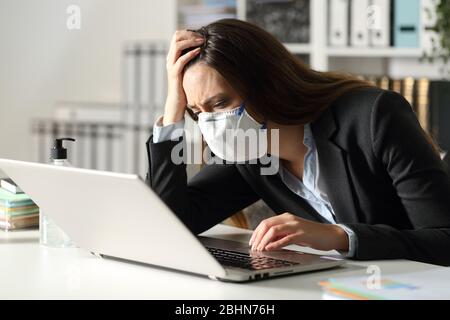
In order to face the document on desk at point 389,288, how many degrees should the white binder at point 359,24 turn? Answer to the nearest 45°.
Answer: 0° — it already faces it

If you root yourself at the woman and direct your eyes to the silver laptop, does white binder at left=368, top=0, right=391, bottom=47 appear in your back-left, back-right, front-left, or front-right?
back-right

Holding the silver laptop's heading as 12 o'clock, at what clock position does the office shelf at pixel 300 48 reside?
The office shelf is roughly at 11 o'clock from the silver laptop.

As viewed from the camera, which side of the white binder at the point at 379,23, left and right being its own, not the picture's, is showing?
front

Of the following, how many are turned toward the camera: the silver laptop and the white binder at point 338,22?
1

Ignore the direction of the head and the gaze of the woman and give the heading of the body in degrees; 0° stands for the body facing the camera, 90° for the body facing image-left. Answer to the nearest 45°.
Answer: approximately 45°

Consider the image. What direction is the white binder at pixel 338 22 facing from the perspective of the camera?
toward the camera

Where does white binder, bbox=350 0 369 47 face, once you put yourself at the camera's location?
facing the viewer

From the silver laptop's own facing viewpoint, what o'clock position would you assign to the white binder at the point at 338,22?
The white binder is roughly at 11 o'clock from the silver laptop.

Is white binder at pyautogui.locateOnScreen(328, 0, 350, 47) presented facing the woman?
yes

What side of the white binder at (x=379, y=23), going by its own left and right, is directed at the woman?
front

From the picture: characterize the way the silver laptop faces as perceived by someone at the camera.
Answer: facing away from the viewer and to the right of the viewer
